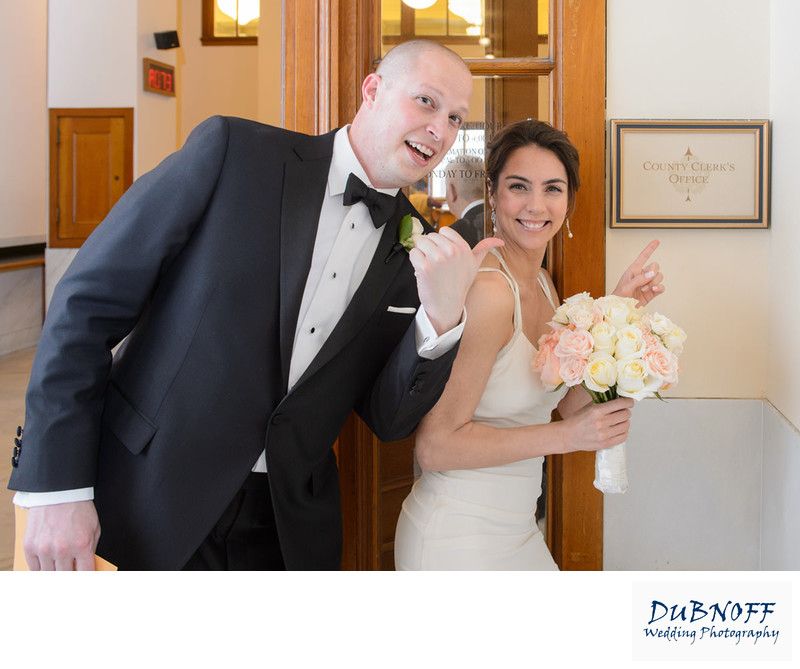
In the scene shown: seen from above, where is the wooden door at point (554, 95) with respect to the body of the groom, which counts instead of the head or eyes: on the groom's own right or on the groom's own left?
on the groom's own left

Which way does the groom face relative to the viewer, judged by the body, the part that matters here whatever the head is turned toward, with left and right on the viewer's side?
facing the viewer and to the right of the viewer

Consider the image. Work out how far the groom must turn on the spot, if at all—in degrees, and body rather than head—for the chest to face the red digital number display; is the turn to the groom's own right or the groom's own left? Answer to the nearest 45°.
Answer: approximately 135° to the groom's own left

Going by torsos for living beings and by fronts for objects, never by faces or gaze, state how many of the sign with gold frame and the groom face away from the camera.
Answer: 0

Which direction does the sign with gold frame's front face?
toward the camera
